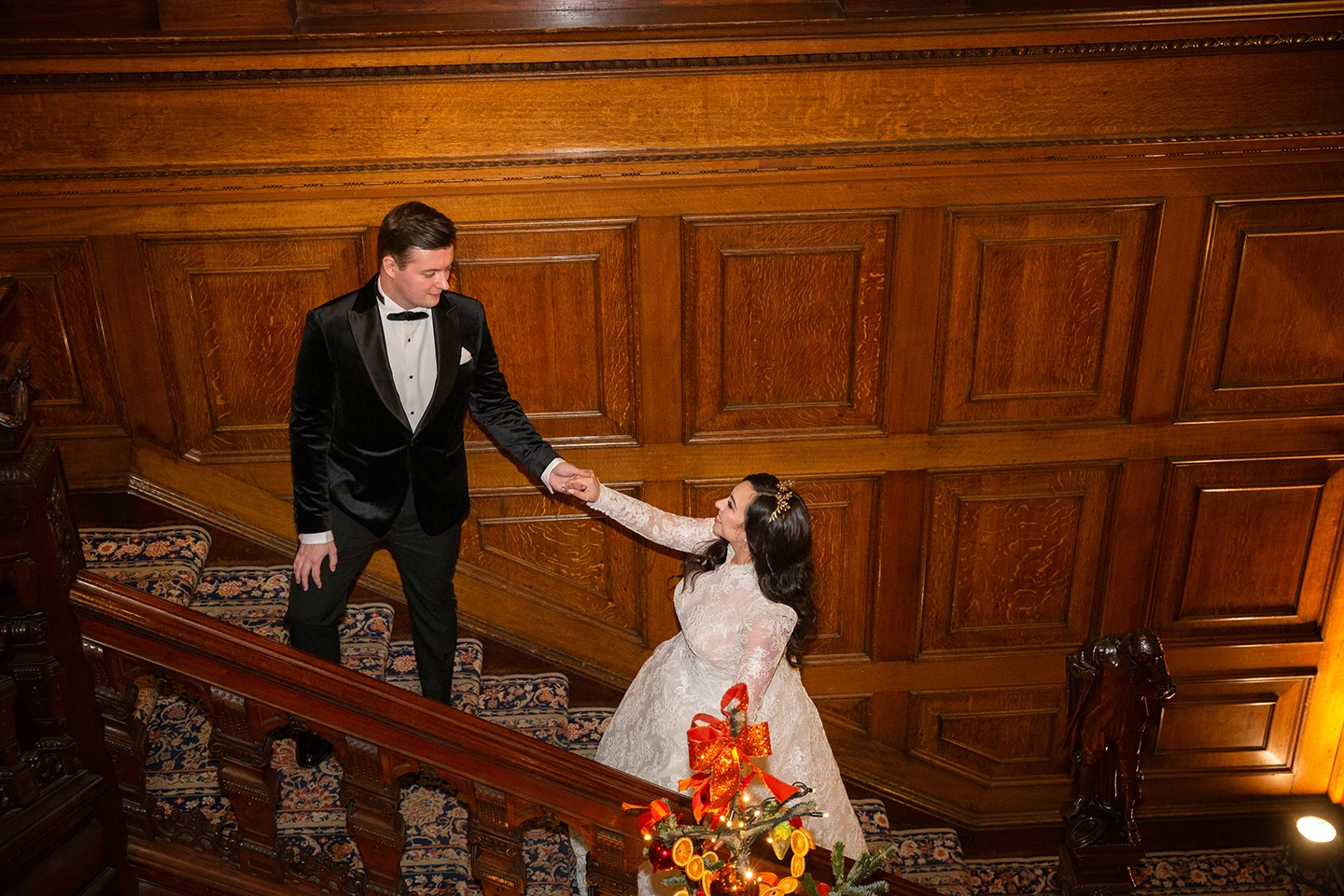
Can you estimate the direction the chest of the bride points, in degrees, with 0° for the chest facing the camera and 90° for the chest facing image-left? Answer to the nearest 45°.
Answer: approximately 45°

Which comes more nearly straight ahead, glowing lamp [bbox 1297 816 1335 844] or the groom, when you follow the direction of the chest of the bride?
the groom

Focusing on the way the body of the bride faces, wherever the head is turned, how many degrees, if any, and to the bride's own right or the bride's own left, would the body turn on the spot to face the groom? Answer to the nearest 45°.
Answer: approximately 45° to the bride's own right

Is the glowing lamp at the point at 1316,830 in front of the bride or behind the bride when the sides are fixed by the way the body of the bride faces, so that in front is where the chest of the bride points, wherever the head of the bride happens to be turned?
behind

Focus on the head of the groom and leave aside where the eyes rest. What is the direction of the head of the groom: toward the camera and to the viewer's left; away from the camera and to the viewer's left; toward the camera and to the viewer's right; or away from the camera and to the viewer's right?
toward the camera and to the viewer's right

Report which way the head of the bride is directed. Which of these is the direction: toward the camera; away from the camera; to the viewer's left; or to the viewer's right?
to the viewer's left
